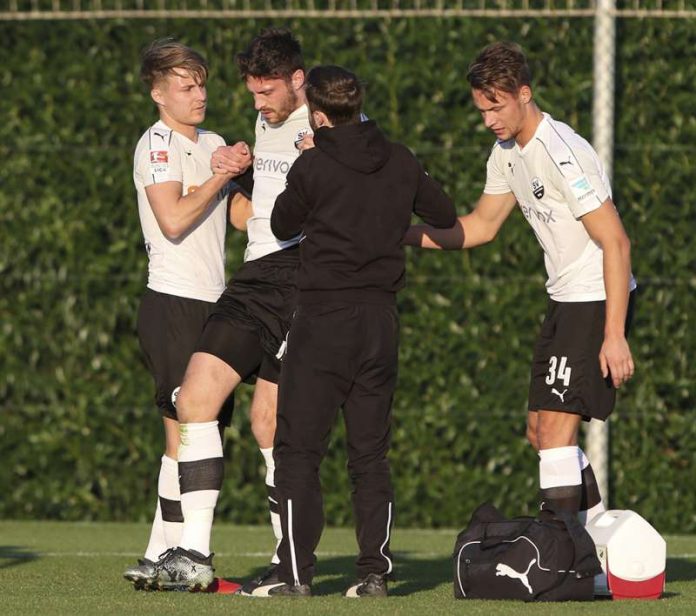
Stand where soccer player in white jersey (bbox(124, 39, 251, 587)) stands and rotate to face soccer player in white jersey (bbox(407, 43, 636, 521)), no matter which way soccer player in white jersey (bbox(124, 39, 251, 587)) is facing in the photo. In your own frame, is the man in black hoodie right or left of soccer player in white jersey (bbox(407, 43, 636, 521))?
right

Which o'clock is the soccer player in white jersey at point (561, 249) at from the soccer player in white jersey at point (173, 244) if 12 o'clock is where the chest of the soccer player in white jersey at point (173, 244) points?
the soccer player in white jersey at point (561, 249) is roughly at 11 o'clock from the soccer player in white jersey at point (173, 244).

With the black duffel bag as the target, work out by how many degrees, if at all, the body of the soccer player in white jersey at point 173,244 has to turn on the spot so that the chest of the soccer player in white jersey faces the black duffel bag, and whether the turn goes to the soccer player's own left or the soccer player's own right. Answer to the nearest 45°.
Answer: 0° — they already face it

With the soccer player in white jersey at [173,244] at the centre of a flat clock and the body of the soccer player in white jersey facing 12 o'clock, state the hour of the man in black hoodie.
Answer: The man in black hoodie is roughly at 12 o'clock from the soccer player in white jersey.

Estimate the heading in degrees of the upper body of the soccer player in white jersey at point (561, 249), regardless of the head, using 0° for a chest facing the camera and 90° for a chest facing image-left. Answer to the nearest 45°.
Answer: approximately 45°

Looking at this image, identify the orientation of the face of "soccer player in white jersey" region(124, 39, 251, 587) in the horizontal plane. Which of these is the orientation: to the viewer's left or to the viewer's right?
to the viewer's right

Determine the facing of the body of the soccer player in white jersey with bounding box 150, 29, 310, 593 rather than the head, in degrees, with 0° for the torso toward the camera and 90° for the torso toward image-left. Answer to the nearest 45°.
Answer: approximately 45°
